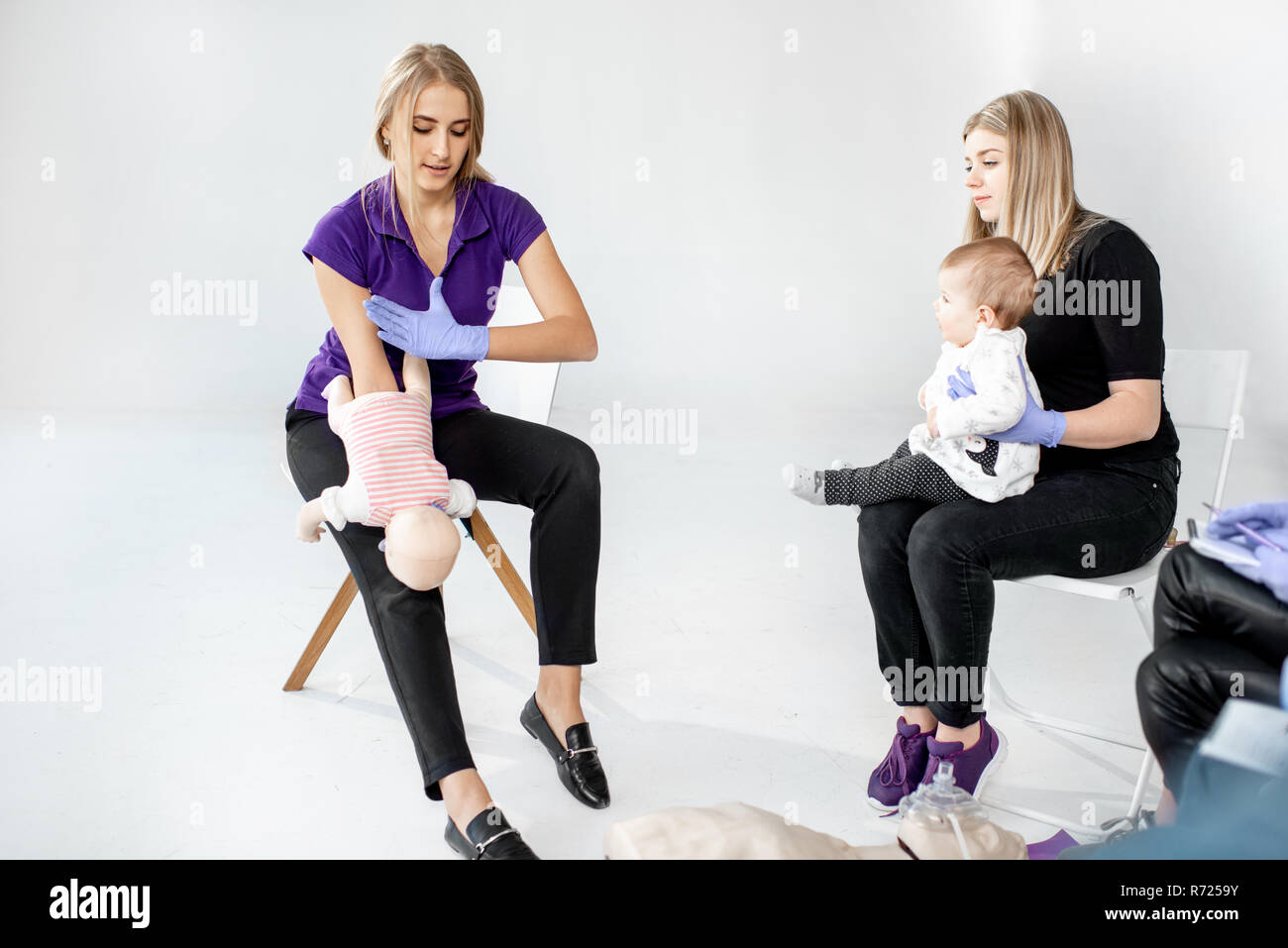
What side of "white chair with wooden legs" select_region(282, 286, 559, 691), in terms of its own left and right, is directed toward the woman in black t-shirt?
left

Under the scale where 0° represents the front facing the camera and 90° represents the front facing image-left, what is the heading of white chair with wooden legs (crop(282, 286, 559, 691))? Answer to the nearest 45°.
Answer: approximately 45°

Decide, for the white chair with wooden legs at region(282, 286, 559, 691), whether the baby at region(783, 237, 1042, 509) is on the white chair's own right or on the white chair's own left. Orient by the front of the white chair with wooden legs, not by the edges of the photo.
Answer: on the white chair's own left

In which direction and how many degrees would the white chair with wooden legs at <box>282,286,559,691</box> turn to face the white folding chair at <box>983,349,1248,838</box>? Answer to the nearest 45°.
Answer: approximately 90° to its left

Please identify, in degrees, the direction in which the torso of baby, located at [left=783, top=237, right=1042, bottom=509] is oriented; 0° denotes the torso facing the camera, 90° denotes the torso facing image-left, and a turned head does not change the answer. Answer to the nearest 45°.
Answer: approximately 90°

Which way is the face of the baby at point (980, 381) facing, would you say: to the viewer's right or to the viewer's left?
to the viewer's left
